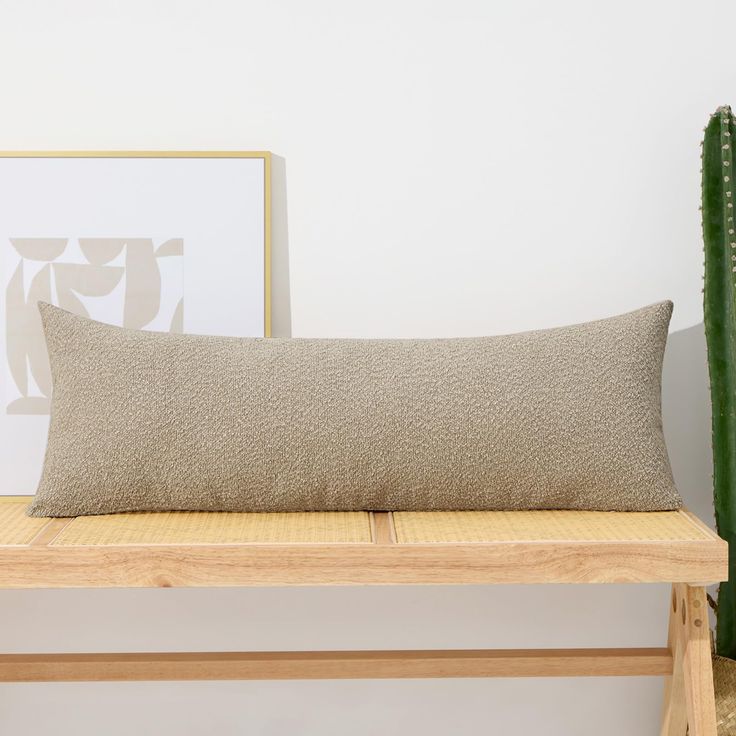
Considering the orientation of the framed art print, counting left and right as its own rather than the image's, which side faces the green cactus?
left

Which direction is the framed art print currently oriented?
toward the camera

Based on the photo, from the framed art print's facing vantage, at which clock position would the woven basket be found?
The woven basket is roughly at 10 o'clock from the framed art print.
